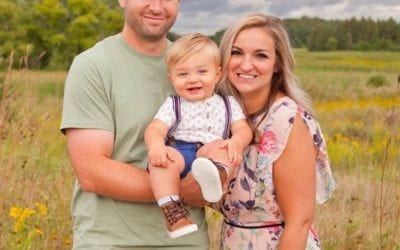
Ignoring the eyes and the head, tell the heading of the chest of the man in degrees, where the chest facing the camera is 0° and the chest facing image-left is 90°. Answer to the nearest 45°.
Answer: approximately 315°

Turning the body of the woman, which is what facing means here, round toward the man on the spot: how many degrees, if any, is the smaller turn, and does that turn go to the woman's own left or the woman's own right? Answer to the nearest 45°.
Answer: approximately 45° to the woman's own right

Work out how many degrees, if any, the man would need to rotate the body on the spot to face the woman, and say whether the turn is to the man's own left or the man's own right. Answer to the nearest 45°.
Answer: approximately 45° to the man's own left
